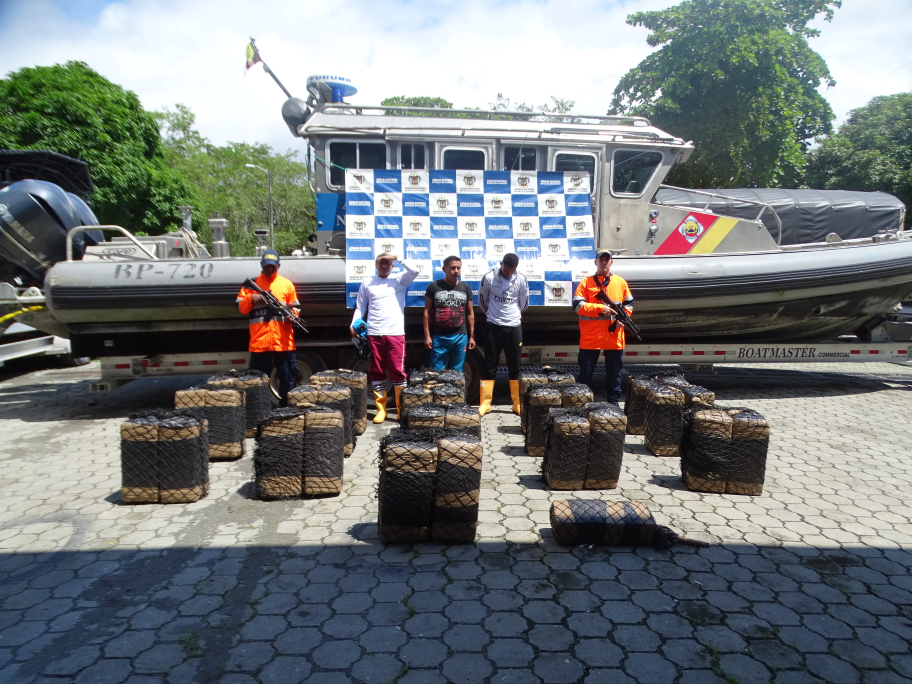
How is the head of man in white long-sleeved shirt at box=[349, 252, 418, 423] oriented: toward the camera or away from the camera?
toward the camera

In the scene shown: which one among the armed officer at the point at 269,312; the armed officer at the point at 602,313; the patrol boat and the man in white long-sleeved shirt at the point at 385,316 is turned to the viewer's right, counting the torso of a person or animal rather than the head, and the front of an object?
the patrol boat

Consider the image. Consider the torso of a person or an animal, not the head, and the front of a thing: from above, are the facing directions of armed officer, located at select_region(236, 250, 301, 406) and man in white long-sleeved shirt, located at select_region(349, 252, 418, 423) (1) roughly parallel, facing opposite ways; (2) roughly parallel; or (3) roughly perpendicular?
roughly parallel

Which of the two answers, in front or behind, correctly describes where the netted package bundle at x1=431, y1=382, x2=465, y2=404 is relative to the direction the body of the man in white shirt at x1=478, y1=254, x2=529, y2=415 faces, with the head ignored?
in front

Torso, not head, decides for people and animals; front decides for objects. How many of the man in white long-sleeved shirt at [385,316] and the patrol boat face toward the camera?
1

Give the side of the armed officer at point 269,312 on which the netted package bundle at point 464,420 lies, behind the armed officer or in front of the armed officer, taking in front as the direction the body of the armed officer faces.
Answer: in front

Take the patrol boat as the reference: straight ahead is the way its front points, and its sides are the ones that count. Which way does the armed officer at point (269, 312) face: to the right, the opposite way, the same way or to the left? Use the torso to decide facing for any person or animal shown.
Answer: to the right

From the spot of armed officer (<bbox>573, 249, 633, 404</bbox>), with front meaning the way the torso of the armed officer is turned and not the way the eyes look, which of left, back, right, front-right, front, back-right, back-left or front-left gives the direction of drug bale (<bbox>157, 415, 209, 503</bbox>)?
front-right

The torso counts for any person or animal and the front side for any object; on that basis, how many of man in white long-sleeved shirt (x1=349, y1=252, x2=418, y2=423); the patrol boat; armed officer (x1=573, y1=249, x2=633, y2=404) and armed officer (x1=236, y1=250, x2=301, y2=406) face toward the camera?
3

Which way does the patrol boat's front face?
to the viewer's right

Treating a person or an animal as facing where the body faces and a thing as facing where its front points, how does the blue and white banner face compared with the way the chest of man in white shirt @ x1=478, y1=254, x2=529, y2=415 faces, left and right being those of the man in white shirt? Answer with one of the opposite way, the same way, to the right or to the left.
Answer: the same way

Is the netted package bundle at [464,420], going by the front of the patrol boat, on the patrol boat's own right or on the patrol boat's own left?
on the patrol boat's own right

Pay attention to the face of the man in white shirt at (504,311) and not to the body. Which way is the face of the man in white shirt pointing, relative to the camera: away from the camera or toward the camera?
toward the camera

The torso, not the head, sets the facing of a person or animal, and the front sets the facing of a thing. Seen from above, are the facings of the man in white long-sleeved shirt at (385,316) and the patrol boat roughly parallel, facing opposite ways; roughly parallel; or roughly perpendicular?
roughly perpendicular

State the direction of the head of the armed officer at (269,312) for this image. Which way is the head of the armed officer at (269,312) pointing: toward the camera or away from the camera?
toward the camera

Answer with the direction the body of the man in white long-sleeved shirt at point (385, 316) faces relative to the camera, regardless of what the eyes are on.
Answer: toward the camera

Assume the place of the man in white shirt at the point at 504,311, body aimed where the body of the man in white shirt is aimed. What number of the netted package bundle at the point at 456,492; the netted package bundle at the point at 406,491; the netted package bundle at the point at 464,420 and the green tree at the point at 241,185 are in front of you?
3

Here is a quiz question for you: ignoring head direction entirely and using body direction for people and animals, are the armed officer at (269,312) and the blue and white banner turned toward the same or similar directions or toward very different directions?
same or similar directions

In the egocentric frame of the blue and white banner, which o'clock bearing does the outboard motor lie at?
The outboard motor is roughly at 3 o'clock from the blue and white banner.

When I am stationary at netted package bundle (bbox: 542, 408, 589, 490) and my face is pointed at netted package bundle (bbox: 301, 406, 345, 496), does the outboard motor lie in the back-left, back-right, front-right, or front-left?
front-right

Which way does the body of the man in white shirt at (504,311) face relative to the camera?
toward the camera
